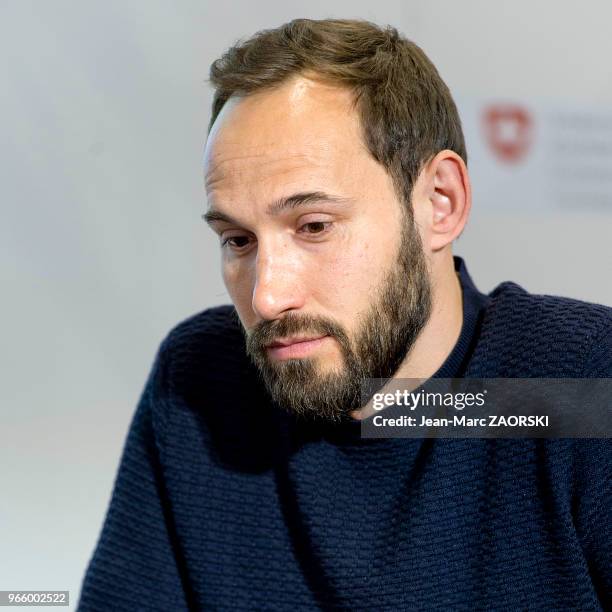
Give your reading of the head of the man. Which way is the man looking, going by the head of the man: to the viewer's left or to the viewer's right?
to the viewer's left

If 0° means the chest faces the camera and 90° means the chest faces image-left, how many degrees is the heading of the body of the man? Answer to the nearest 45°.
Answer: approximately 45°
